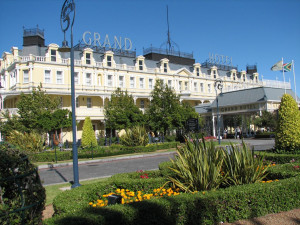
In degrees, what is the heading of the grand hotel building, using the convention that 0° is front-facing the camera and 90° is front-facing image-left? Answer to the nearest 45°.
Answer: approximately 315°

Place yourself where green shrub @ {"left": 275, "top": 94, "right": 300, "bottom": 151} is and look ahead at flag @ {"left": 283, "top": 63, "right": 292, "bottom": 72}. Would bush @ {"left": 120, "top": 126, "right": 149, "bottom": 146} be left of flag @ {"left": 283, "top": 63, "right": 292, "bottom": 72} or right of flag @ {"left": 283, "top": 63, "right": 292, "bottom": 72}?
left

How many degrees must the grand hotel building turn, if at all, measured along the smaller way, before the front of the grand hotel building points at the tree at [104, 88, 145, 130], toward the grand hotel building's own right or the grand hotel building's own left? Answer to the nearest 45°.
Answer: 0° — it already faces it

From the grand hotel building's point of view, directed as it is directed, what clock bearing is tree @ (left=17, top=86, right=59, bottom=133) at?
The tree is roughly at 2 o'clock from the grand hotel building.

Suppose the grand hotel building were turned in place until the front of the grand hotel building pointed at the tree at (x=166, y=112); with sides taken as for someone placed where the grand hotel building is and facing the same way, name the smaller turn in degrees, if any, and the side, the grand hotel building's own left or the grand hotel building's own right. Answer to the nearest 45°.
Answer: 0° — it already faces it

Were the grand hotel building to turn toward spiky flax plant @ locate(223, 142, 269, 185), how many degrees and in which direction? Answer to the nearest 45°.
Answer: approximately 45° to its right

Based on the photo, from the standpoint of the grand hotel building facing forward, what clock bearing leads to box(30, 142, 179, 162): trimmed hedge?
The trimmed hedge is roughly at 1 o'clock from the grand hotel building.
